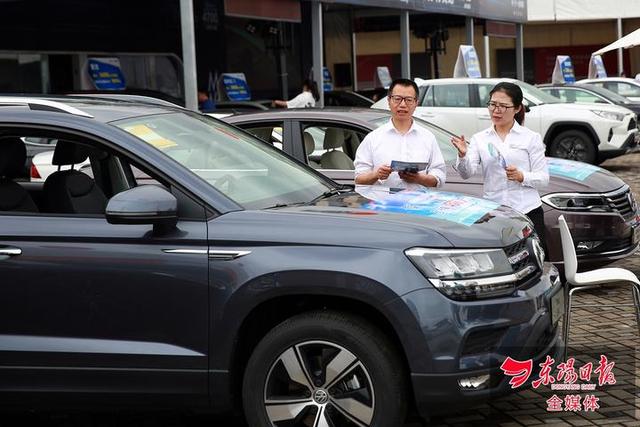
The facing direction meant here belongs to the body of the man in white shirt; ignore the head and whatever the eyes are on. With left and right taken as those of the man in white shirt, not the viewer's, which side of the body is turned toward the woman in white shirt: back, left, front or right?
left

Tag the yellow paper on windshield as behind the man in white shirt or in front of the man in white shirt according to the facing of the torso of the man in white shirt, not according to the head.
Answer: in front

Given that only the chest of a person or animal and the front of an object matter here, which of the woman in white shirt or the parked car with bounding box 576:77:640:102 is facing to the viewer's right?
the parked car

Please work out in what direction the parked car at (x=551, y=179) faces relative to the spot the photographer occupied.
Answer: facing the viewer and to the right of the viewer

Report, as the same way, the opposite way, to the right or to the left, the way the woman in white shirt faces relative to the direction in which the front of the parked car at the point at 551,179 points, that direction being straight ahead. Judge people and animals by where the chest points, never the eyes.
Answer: to the right

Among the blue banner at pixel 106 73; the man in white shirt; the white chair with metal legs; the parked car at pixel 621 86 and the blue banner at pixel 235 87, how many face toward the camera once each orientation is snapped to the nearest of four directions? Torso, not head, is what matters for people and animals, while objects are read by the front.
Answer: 3

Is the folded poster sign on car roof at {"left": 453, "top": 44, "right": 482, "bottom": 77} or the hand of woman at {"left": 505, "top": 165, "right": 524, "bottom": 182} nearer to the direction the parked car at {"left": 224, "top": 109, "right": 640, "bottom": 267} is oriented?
the hand of woman

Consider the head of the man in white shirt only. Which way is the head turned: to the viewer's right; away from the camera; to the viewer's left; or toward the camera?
toward the camera

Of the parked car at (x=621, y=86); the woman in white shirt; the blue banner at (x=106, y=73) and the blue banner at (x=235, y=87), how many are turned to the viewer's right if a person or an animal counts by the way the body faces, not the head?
1

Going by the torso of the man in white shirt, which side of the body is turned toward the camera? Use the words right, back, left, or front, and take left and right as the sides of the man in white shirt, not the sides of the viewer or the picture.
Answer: front

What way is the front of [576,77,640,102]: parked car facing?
to the viewer's right

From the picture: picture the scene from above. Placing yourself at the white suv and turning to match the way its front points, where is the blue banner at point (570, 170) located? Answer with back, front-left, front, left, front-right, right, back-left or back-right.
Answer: front-right

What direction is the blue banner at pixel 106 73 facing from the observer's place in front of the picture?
facing the viewer
